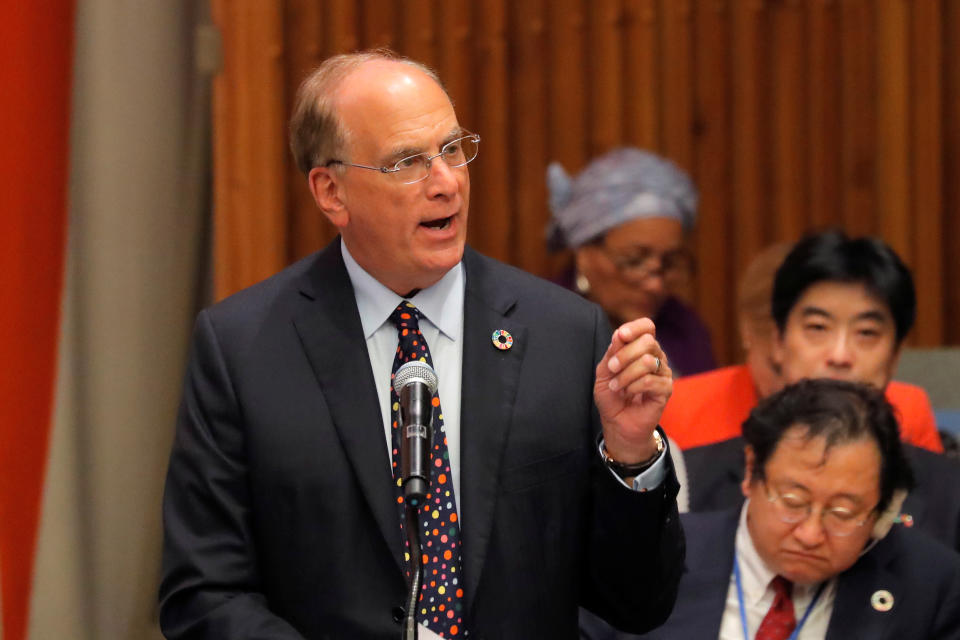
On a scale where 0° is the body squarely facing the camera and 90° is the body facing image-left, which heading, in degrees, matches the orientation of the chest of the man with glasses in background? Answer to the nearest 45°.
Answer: approximately 0°

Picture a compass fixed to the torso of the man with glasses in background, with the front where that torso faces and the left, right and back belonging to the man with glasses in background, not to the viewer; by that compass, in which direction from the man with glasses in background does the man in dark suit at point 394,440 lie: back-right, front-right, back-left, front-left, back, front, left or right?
front-right

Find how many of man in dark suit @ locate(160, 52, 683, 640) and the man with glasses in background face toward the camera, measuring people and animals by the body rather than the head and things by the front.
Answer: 2

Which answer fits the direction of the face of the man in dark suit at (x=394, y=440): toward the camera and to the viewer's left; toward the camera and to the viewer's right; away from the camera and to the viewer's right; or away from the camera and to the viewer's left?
toward the camera and to the viewer's right

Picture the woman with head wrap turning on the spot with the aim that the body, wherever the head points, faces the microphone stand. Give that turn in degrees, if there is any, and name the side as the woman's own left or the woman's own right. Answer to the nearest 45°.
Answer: approximately 45° to the woman's own right
